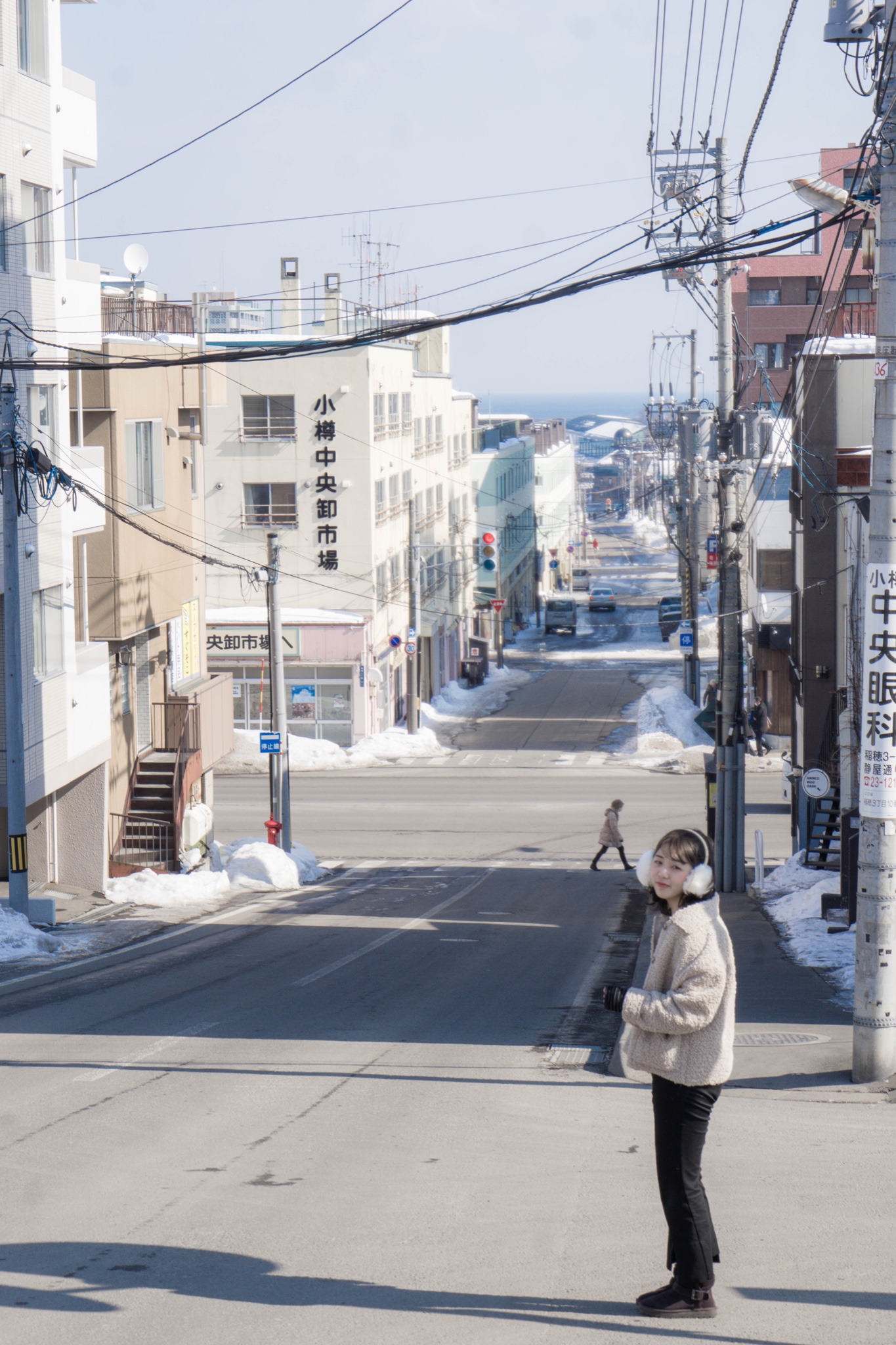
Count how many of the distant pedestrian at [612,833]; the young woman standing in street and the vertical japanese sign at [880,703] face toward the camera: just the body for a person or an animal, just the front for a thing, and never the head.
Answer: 1

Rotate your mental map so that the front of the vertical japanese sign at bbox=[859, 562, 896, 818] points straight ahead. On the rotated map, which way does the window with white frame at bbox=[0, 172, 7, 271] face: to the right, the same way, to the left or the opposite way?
to the left

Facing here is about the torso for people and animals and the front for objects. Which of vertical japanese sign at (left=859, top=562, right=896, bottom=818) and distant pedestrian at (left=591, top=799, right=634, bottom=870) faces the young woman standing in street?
the vertical japanese sign

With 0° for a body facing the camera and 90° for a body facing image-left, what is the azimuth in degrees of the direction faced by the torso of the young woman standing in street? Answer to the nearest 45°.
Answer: approximately 90°

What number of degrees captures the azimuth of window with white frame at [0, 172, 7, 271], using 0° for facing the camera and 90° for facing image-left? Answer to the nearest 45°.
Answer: approximately 315°

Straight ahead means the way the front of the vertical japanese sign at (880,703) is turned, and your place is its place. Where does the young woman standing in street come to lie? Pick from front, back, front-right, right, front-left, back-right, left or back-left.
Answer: front

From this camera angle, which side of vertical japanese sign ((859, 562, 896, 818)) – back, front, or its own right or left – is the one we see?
front
